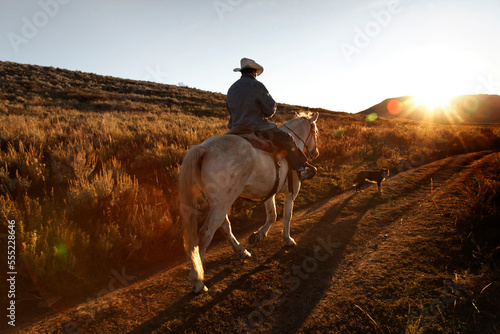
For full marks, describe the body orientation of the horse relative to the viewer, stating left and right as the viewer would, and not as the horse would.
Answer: facing away from the viewer and to the right of the viewer

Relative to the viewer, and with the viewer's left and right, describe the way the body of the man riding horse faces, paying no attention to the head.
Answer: facing away from the viewer and to the right of the viewer

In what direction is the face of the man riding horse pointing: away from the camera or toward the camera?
away from the camera
